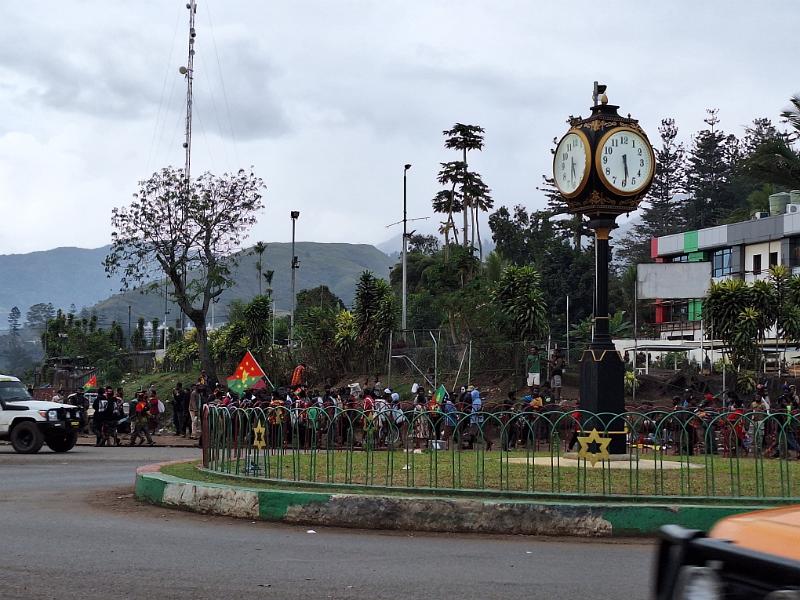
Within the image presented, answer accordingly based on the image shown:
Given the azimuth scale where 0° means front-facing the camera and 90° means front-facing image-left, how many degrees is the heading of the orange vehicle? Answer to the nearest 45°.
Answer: approximately 45°

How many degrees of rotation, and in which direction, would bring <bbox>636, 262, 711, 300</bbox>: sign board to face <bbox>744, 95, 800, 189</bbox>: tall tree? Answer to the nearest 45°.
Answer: approximately 180°

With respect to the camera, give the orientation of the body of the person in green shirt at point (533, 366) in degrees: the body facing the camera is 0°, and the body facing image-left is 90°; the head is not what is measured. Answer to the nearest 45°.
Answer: approximately 0°

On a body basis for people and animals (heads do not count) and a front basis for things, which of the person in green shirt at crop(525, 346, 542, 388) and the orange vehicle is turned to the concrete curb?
the person in green shirt

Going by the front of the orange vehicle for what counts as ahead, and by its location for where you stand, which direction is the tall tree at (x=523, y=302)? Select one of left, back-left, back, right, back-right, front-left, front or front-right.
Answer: back-right

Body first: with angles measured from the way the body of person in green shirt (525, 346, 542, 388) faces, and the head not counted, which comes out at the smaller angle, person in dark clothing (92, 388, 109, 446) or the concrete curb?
the concrete curb

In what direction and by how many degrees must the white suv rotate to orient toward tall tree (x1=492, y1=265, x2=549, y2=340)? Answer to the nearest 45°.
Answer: approximately 90° to its left
